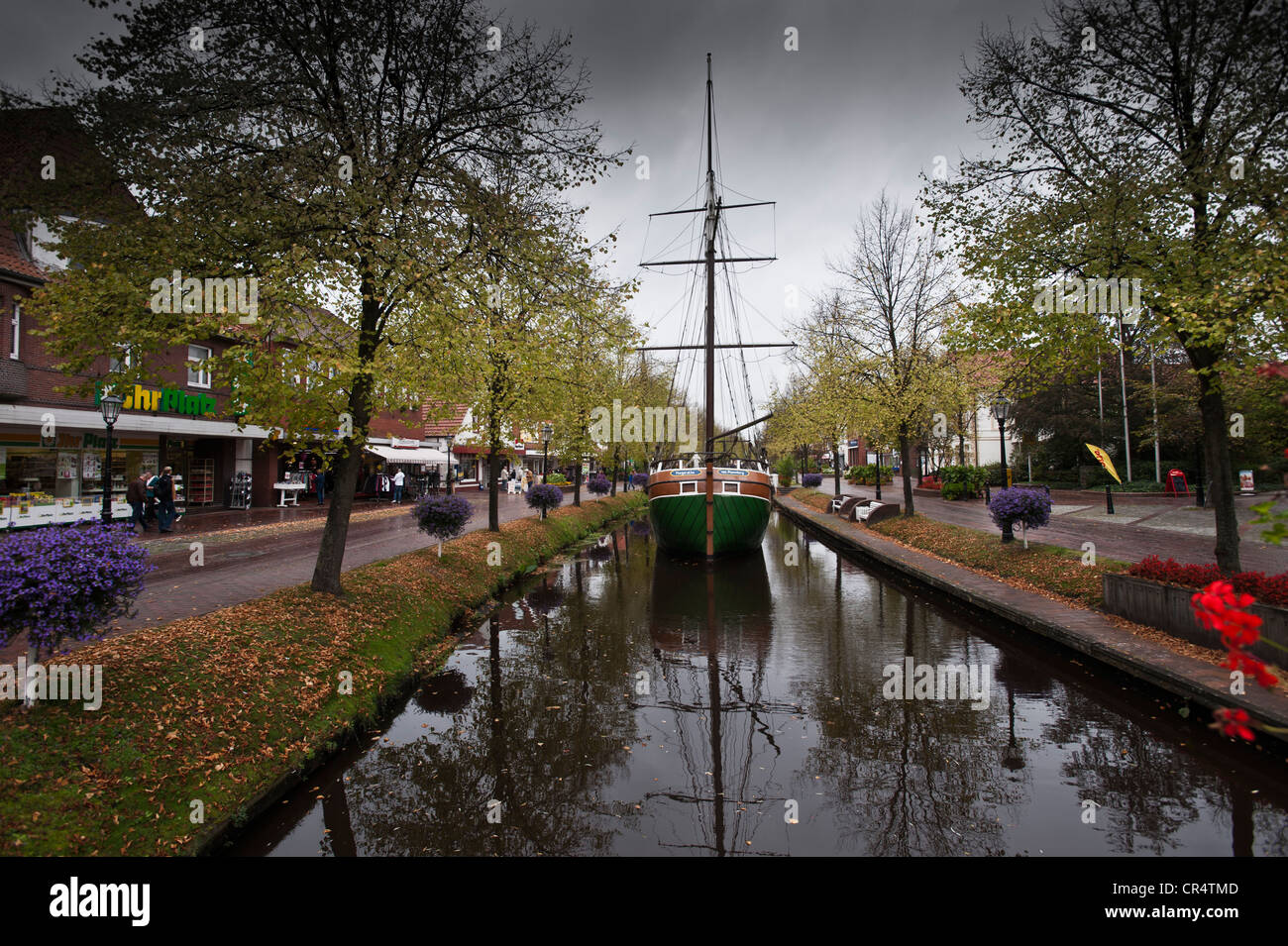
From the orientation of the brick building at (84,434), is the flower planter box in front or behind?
in front

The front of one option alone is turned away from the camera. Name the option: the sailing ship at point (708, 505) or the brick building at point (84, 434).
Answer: the sailing ship

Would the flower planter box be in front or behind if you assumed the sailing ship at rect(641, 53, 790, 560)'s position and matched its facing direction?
behind

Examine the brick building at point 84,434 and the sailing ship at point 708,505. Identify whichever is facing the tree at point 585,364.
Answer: the brick building

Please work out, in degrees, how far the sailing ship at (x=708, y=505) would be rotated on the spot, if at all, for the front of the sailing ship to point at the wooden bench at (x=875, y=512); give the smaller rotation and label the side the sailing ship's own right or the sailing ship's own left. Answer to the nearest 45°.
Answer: approximately 45° to the sailing ship's own right

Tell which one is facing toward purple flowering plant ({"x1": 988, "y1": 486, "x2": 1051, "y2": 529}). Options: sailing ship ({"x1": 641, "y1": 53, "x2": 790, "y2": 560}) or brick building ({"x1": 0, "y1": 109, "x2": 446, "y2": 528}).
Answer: the brick building

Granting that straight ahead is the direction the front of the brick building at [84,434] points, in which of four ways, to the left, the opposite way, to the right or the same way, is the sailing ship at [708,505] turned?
to the left

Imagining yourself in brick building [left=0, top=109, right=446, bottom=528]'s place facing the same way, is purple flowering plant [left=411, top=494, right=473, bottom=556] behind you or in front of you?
in front

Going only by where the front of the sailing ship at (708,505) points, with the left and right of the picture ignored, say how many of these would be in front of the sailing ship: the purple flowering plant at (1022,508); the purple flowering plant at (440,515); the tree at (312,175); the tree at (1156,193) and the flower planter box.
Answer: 0

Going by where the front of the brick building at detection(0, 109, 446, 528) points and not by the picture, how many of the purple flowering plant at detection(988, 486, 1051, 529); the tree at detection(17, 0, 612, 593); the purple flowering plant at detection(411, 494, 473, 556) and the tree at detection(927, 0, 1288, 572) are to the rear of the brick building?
0

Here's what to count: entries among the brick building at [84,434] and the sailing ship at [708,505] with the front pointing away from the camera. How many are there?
1

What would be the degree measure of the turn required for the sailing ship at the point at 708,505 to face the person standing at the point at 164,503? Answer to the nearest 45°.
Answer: approximately 90° to its left

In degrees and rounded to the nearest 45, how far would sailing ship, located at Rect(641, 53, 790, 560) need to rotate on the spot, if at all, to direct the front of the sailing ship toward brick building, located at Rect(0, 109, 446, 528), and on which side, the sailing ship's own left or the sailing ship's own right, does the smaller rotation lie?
approximately 90° to the sailing ship's own left

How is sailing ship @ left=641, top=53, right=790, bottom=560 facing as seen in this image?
away from the camera

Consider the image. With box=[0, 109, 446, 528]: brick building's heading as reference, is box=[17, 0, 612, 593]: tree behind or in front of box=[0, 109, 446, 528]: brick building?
in front

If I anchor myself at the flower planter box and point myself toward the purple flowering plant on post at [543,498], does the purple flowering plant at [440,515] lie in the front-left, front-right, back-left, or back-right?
front-left
